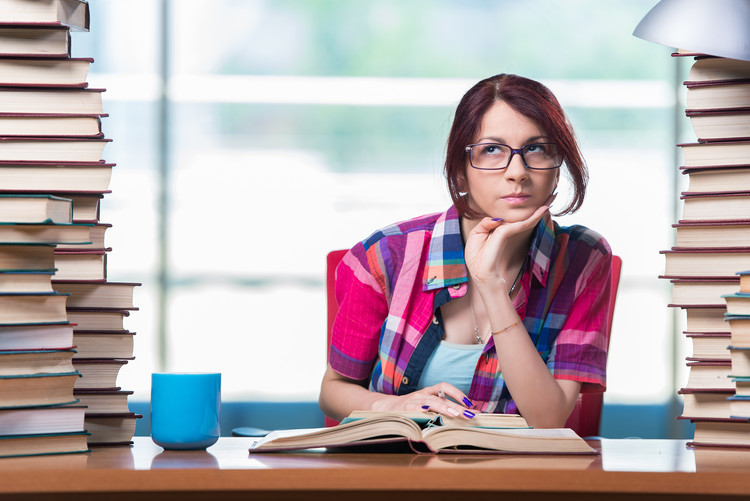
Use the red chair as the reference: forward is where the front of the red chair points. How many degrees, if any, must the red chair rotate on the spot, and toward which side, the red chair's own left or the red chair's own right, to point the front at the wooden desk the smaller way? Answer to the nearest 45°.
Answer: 0° — it already faces it

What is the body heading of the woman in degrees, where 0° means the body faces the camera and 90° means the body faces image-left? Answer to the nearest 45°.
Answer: approximately 0°

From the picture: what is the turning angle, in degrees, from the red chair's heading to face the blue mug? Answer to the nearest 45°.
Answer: approximately 45° to its right

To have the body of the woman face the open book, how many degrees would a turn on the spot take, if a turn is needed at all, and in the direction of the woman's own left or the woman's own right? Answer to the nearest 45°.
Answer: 0° — they already face it

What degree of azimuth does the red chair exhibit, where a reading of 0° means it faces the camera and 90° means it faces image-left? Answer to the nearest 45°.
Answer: approximately 0°
